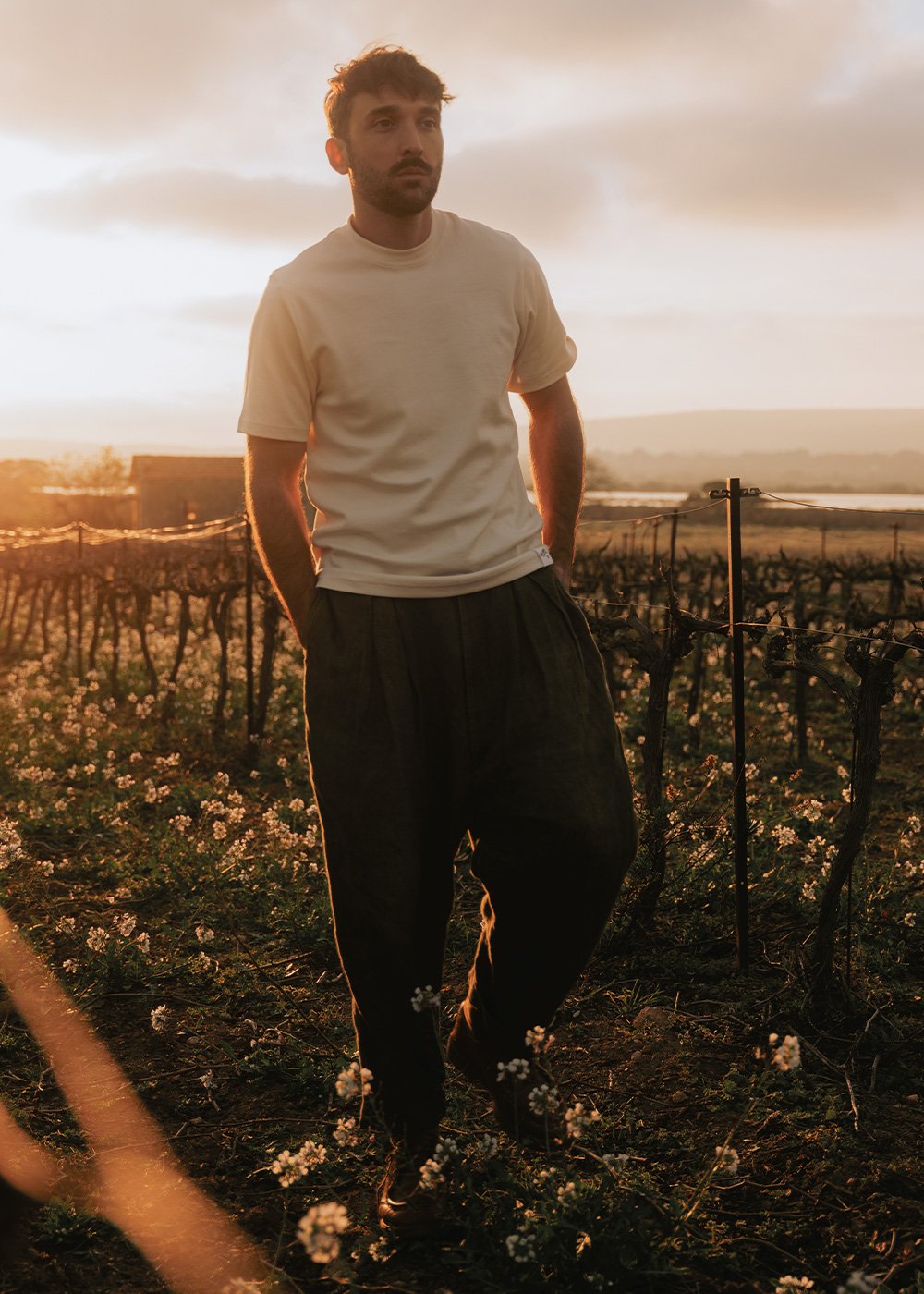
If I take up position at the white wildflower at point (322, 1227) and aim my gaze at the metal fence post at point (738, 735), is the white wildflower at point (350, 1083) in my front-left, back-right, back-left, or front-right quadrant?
front-left

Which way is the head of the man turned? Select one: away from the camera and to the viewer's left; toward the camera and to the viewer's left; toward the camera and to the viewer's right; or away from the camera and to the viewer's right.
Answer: toward the camera and to the viewer's right

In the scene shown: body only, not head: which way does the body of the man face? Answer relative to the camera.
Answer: toward the camera

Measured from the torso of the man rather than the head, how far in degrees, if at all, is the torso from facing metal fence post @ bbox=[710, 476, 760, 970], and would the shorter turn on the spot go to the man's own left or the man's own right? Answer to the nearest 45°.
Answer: approximately 135° to the man's own left

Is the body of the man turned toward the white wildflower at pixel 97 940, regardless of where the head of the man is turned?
no

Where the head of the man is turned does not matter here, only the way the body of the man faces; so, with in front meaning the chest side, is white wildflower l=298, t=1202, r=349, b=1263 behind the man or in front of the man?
in front
